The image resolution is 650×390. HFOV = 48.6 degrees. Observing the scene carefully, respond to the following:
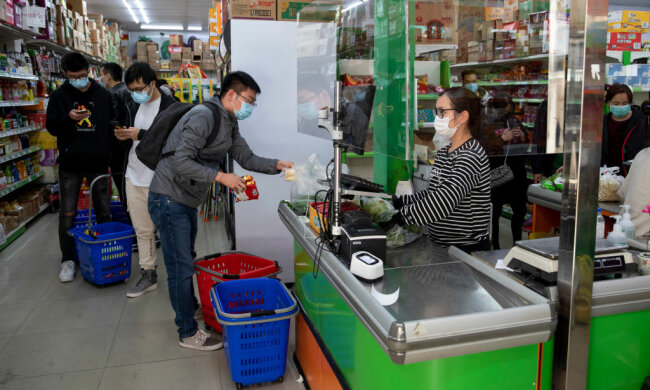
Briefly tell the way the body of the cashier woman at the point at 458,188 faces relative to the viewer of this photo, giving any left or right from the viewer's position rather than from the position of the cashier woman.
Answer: facing to the left of the viewer

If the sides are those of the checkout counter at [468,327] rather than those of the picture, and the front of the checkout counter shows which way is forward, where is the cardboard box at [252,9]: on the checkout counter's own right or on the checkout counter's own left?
on the checkout counter's own right

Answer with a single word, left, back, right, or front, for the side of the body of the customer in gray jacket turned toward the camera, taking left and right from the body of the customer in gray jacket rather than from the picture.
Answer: right

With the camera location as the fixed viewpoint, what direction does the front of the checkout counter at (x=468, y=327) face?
facing the viewer and to the left of the viewer

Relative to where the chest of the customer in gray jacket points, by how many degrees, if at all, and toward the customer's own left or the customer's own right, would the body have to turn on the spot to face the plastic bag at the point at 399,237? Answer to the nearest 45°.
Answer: approximately 45° to the customer's own right

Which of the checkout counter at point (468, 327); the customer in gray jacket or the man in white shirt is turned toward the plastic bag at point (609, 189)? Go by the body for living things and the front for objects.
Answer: the customer in gray jacket

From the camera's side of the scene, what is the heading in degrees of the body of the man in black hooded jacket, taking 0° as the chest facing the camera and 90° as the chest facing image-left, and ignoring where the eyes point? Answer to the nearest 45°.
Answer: approximately 0°

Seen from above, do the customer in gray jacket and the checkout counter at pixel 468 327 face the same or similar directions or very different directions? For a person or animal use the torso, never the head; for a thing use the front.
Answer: very different directions

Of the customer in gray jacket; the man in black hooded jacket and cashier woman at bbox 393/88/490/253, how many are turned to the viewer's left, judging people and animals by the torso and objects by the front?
1

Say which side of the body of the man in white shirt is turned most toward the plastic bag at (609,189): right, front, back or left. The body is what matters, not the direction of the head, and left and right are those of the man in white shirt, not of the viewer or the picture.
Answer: left

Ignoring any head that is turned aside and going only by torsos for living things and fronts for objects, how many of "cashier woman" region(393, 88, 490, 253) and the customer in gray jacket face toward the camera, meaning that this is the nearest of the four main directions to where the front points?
0

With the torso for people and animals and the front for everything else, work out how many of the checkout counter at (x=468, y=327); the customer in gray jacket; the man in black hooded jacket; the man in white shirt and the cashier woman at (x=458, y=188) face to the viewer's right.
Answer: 1

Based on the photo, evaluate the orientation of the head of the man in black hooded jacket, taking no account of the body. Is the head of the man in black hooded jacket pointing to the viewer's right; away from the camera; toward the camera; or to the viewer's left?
toward the camera

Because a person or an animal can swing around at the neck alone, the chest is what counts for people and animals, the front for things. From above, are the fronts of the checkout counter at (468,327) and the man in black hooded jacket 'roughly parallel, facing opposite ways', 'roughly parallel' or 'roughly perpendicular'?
roughly perpendicular

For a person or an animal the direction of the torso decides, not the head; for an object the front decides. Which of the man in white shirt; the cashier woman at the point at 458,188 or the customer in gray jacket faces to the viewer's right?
the customer in gray jacket

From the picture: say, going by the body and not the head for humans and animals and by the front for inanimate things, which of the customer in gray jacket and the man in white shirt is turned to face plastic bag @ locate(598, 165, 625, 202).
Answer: the customer in gray jacket
